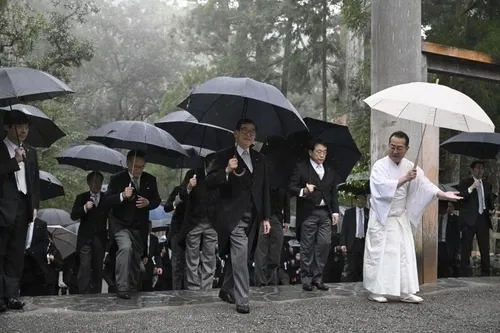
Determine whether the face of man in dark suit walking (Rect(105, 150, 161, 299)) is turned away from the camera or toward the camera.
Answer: toward the camera

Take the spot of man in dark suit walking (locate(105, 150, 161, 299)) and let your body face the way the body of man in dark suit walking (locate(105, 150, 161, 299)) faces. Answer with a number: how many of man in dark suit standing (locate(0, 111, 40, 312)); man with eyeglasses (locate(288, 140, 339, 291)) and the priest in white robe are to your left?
2

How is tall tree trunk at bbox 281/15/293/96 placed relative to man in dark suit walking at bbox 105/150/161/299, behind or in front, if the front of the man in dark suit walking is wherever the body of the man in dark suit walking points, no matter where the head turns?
behind

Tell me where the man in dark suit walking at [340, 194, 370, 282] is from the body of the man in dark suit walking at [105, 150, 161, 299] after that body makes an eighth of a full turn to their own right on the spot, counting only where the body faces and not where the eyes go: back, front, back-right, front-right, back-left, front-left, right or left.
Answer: back

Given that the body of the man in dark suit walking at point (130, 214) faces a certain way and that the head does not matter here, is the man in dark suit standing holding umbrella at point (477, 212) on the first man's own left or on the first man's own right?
on the first man's own left

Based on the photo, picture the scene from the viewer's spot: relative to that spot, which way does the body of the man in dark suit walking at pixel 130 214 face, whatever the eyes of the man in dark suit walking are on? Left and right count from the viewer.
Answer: facing the viewer

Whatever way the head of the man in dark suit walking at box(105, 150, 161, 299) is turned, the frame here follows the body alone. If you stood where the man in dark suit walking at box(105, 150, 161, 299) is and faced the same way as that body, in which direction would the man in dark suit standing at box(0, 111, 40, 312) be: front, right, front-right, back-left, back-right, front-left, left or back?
front-right

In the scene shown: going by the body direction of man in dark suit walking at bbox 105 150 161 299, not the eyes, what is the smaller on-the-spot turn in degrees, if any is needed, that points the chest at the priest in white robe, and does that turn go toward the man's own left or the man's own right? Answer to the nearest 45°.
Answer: approximately 90° to the man's own left

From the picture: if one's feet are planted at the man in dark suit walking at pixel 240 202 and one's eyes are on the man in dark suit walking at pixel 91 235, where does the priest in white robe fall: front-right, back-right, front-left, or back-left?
back-right

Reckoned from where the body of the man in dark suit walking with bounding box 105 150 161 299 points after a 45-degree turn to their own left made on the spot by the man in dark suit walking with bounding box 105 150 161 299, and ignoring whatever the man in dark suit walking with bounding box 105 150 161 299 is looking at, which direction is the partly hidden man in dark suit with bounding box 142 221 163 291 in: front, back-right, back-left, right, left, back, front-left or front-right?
back-left

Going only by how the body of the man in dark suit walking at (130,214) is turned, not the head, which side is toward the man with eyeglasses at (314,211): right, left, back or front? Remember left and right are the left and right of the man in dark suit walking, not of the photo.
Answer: left

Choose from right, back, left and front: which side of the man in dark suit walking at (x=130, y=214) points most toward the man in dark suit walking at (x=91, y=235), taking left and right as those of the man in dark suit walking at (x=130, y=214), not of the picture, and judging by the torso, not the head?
back

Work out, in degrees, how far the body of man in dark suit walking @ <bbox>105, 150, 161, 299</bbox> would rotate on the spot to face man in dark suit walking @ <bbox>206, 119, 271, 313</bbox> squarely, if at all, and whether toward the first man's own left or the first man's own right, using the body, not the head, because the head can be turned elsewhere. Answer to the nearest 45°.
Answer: approximately 45° to the first man's own left
